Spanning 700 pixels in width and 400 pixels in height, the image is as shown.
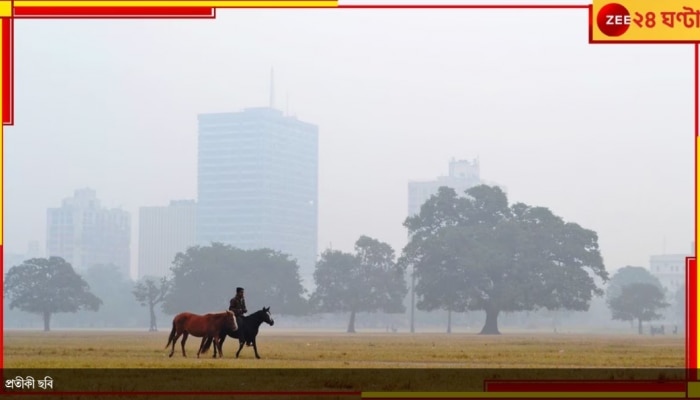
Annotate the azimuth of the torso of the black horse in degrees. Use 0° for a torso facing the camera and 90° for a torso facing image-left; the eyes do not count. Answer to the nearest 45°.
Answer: approximately 270°

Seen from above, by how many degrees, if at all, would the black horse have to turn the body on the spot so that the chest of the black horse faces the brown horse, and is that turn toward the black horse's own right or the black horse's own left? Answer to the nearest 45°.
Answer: approximately 180°

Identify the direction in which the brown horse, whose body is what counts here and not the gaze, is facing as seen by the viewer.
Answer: to the viewer's right

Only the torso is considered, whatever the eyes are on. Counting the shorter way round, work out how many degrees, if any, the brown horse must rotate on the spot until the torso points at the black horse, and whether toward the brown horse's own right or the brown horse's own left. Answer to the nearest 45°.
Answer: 0° — it already faces it

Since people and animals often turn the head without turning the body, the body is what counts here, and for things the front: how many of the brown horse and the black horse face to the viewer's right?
2
